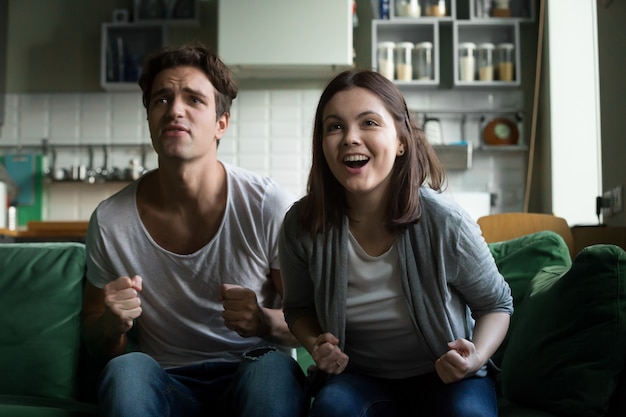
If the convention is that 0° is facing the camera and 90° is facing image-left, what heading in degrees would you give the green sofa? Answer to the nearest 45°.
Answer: approximately 0°

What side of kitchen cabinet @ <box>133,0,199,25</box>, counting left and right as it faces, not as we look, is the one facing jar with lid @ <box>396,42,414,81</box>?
left

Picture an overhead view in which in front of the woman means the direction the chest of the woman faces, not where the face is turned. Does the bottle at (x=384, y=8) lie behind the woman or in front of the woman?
behind

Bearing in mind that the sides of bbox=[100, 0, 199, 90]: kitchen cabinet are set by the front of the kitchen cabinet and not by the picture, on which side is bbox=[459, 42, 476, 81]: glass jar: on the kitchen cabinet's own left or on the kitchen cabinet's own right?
on the kitchen cabinet's own left

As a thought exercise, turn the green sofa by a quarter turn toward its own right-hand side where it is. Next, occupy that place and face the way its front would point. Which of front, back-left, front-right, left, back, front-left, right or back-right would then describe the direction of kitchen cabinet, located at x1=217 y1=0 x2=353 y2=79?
right

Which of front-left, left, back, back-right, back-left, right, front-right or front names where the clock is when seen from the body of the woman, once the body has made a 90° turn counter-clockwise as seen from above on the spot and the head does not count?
left

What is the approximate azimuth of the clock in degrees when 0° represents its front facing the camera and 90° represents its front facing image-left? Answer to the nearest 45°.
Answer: approximately 0°
